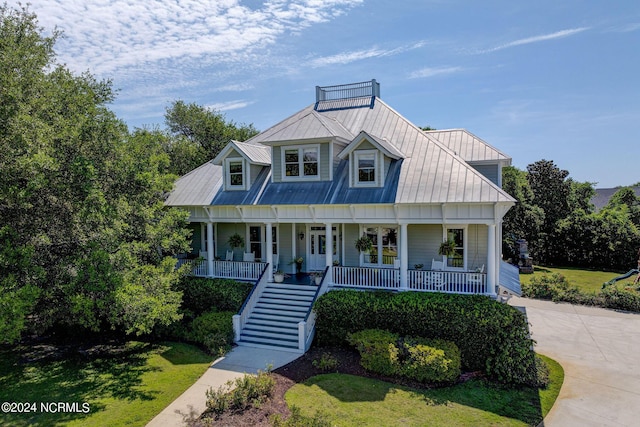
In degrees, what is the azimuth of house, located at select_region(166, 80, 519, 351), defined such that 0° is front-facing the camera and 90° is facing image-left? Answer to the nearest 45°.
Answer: approximately 45°

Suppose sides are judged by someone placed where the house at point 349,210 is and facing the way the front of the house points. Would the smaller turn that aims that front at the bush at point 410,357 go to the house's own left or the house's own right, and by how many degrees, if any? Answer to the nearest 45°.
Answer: approximately 45° to the house's own left

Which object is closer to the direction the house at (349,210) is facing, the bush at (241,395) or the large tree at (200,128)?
the bush

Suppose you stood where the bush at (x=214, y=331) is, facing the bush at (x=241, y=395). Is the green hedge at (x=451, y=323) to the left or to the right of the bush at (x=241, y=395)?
left

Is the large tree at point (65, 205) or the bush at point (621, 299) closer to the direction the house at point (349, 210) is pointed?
the large tree
